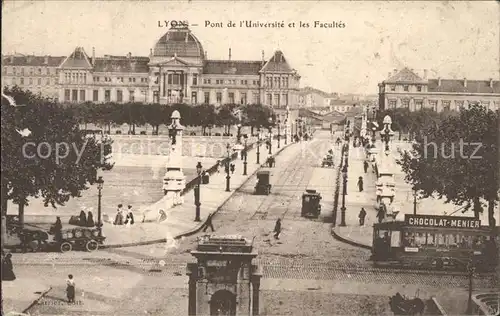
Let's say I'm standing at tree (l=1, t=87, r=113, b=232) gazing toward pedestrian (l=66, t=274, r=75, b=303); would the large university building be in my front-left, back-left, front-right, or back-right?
back-left

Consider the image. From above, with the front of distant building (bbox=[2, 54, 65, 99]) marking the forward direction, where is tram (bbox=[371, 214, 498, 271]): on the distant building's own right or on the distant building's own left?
on the distant building's own left

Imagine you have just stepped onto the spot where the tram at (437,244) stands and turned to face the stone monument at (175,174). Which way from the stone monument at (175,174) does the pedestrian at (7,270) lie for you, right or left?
left

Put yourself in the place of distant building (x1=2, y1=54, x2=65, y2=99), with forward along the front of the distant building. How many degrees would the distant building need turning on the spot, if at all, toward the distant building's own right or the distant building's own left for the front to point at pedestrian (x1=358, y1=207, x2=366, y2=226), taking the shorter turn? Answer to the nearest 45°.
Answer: approximately 90° to the distant building's own left
